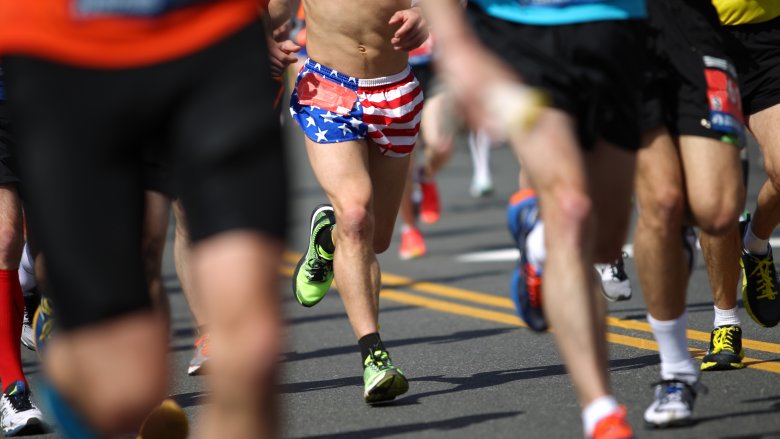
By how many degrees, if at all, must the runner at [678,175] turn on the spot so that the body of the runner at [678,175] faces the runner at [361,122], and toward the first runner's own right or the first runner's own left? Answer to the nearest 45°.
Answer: approximately 135° to the first runner's own right

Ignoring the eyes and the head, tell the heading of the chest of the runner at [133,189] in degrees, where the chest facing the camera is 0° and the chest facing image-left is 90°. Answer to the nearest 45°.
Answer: approximately 0°

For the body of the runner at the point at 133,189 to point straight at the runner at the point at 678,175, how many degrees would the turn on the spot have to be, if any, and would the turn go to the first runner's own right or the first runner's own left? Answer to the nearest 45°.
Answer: approximately 135° to the first runner's own left

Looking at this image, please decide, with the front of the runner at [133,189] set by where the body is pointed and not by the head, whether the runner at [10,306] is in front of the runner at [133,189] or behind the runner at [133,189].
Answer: behind

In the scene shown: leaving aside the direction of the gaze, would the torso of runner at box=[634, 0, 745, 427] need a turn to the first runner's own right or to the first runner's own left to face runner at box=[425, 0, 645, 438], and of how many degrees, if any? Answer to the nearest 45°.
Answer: approximately 45° to the first runner's own right

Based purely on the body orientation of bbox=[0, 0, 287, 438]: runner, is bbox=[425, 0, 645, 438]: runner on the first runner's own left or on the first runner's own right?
on the first runner's own left

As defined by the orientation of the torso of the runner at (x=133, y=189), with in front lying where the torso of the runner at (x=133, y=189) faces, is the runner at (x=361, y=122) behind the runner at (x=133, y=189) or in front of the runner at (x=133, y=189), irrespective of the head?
behind

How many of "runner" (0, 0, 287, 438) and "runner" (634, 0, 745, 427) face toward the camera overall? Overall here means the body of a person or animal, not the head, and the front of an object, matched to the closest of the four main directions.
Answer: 2

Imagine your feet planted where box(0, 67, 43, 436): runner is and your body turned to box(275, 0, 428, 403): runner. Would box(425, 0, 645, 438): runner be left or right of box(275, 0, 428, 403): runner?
right

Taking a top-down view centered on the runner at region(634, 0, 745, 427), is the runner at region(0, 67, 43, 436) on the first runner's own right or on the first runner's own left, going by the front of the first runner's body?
on the first runner's own right
